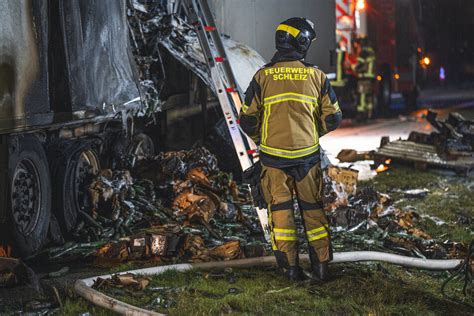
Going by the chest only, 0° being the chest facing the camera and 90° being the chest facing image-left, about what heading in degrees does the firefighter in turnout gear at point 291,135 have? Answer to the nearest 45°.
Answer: approximately 180°

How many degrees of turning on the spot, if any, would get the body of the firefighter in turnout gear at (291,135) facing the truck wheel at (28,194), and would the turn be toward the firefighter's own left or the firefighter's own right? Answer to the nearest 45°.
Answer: approximately 90° to the firefighter's own left

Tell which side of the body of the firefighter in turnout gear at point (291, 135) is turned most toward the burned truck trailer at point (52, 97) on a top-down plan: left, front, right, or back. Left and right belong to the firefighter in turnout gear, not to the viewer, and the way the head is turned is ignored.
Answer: left

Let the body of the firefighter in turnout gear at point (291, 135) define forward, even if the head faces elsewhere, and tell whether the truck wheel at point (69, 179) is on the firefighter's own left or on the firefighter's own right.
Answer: on the firefighter's own left
